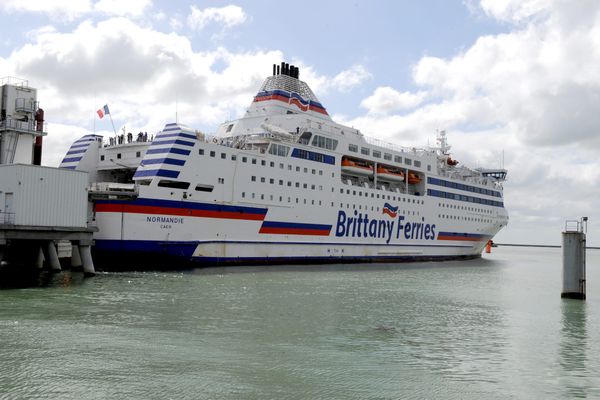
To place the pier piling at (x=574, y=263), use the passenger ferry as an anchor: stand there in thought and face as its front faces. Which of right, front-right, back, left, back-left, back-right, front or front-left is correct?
right

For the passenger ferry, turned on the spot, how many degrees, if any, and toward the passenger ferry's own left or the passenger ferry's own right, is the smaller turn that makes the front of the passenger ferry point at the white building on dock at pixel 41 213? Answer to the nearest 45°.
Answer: approximately 180°

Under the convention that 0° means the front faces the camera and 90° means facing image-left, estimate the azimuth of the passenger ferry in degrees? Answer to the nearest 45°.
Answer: approximately 225°

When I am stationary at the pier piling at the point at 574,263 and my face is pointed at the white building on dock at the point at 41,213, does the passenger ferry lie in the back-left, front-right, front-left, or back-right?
front-right
